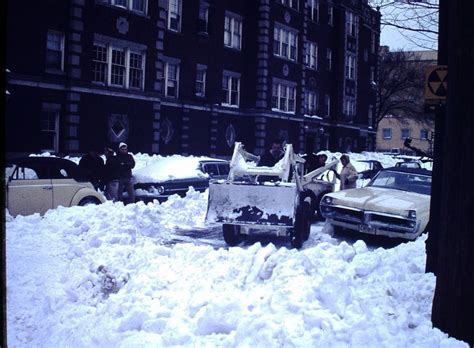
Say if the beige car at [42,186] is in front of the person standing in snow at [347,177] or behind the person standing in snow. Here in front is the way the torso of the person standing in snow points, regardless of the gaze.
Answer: in front

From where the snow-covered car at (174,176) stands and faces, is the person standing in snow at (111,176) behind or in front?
in front

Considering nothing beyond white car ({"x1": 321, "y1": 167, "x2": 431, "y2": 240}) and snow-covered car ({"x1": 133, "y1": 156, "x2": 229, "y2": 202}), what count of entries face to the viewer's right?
0

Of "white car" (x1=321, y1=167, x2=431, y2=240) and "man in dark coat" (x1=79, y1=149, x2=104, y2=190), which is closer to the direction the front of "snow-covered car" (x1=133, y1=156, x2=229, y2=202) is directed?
the man in dark coat

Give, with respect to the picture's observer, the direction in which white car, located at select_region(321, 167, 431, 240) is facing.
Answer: facing the viewer and to the left of the viewer

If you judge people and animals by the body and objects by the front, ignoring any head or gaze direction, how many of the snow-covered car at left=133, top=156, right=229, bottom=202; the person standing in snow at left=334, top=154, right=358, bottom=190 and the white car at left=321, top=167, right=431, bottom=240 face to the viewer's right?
0

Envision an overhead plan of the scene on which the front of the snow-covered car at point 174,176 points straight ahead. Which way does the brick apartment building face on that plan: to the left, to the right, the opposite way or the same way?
to the left

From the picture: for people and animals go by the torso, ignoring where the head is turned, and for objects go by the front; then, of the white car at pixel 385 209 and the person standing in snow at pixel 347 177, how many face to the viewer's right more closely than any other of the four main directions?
0
